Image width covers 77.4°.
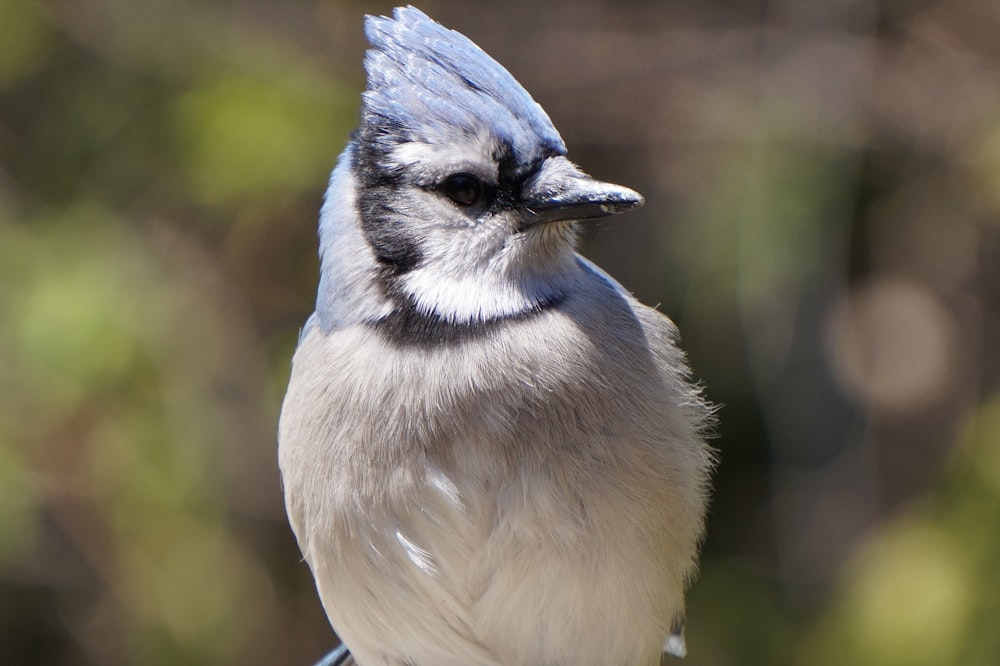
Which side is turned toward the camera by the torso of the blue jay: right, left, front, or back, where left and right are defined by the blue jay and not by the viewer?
front
